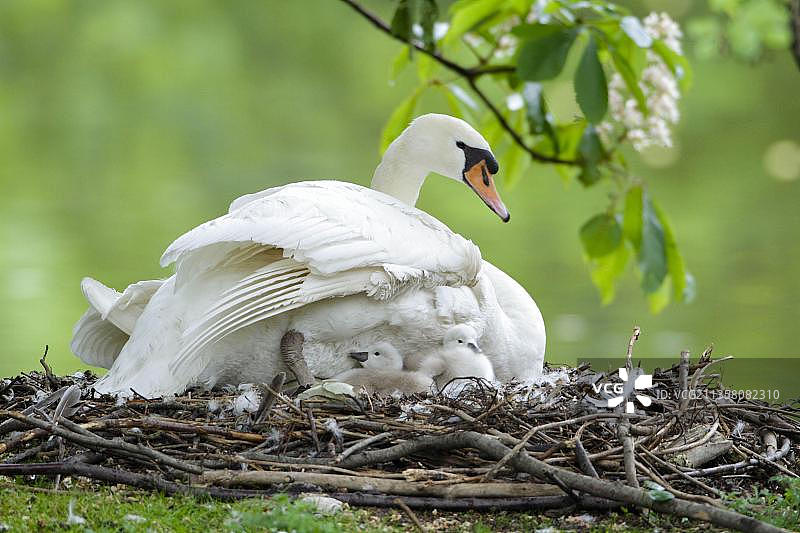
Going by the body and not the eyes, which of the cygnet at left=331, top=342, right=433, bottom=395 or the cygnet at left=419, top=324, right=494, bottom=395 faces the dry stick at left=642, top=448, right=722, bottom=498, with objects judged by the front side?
the cygnet at left=419, top=324, right=494, bottom=395

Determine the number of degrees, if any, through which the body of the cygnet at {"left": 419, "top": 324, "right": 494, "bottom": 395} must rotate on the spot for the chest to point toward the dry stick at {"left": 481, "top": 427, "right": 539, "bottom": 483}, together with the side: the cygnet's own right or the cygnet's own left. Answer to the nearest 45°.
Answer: approximately 45° to the cygnet's own right

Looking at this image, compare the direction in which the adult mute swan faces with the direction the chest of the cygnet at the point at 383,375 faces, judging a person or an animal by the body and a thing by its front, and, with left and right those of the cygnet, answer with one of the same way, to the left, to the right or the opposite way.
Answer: the opposite way

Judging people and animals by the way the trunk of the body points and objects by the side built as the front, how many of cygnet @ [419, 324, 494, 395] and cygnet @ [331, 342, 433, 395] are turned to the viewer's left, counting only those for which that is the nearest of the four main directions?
1

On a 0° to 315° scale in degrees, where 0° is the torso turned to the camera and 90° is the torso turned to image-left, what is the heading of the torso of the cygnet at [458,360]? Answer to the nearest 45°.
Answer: approximately 315°

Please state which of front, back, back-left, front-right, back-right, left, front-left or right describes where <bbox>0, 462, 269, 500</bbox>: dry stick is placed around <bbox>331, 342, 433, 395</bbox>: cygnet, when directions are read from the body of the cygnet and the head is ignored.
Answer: front-left

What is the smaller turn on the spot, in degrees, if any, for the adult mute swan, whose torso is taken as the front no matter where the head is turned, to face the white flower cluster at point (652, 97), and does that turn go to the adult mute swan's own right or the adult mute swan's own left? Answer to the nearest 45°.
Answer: approximately 45° to the adult mute swan's own right

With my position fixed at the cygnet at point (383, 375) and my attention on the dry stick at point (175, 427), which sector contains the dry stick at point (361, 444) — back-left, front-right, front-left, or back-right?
front-left

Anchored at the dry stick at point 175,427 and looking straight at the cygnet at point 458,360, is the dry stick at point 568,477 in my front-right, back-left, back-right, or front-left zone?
front-right

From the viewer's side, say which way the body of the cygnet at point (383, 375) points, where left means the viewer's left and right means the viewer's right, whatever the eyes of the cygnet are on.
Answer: facing to the left of the viewer

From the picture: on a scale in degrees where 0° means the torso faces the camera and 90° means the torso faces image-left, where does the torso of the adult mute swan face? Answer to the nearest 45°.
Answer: approximately 270°

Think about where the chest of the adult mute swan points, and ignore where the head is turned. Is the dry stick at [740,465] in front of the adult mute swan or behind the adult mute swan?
in front
